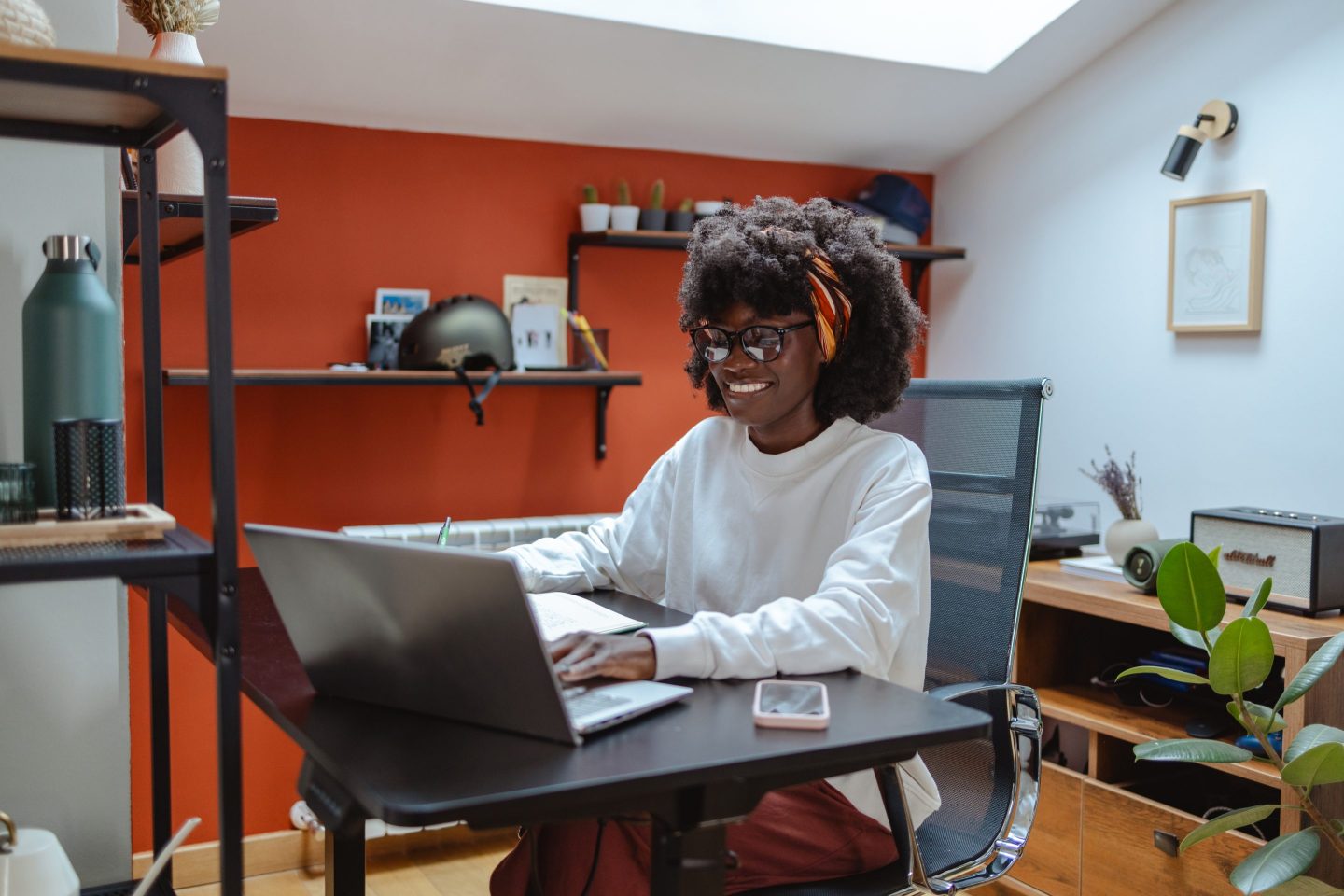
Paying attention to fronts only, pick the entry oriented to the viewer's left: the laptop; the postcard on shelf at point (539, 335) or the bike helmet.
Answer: the bike helmet

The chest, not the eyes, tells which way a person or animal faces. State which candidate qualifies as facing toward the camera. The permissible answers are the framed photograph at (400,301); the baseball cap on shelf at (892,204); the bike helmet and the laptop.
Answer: the framed photograph

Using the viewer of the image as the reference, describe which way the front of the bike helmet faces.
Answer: facing to the left of the viewer

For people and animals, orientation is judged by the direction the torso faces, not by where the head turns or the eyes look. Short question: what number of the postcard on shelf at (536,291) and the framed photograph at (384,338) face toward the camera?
2

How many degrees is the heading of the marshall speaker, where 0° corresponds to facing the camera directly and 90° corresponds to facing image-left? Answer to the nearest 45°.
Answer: approximately 45°

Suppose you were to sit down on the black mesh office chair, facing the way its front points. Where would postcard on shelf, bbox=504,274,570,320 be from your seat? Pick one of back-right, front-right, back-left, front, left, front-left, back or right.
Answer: right

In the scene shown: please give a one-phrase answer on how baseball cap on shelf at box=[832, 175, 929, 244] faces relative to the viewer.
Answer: facing to the left of the viewer

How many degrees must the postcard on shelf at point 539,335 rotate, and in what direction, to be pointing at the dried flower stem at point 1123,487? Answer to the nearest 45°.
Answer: approximately 90° to its left

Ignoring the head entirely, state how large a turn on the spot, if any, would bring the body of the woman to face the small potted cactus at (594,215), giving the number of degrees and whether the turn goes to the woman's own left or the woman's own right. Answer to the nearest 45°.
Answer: approximately 135° to the woman's own right

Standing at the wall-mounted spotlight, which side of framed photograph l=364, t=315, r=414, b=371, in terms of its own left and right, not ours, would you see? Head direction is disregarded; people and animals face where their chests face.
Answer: left

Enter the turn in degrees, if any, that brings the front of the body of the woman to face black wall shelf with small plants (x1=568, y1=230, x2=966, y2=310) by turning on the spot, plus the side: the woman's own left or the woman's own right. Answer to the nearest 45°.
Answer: approximately 135° to the woman's own right

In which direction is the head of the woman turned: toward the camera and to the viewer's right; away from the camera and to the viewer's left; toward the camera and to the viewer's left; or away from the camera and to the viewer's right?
toward the camera and to the viewer's left

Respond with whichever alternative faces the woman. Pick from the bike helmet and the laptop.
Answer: the laptop
